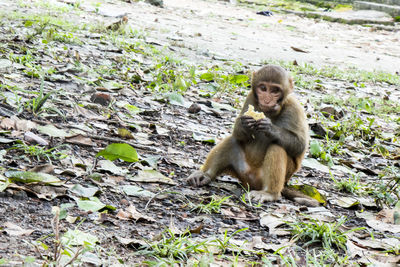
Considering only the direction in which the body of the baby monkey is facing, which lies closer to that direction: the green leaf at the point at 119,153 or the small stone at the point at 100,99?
the green leaf

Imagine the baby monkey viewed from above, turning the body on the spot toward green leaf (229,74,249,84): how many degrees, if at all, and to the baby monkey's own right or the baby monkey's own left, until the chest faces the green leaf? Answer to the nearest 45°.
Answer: approximately 135° to the baby monkey's own right

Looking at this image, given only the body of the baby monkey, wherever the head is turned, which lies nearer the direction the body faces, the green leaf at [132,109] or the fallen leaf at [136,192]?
the fallen leaf

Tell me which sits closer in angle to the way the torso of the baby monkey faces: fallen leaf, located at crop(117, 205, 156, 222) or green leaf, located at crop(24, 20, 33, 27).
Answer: the fallen leaf

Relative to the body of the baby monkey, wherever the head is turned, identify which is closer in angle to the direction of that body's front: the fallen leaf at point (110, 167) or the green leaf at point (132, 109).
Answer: the fallen leaf

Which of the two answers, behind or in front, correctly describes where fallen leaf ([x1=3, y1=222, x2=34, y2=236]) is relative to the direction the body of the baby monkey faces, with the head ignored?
in front

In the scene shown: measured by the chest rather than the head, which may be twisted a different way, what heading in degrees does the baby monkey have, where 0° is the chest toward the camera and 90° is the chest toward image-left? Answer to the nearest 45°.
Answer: approximately 45°

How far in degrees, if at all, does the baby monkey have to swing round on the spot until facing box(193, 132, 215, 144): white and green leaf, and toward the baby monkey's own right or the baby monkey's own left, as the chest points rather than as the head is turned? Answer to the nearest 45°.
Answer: approximately 90° to the baby monkey's own right

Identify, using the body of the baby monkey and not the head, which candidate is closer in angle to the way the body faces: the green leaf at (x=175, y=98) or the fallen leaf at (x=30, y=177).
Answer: the fallen leaf

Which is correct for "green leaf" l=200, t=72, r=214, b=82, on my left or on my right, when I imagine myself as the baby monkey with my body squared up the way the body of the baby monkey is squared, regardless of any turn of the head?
on my right
